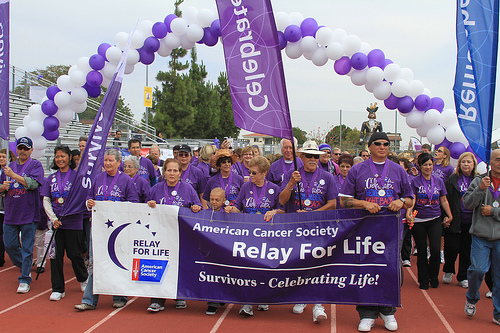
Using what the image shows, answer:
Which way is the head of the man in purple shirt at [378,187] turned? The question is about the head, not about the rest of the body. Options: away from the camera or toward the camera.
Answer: toward the camera

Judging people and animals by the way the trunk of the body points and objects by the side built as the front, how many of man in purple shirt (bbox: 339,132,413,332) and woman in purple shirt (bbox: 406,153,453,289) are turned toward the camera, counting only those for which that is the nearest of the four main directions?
2

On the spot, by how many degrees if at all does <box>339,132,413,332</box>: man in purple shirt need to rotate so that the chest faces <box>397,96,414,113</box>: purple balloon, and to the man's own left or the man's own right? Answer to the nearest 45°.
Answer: approximately 180°

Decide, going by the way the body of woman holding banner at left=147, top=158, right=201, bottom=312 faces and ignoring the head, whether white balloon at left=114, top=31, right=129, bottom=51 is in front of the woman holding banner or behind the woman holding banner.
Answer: behind

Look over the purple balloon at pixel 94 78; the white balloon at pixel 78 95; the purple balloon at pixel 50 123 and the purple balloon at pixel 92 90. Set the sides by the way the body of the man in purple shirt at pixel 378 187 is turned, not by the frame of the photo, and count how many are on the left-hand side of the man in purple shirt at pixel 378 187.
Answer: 0

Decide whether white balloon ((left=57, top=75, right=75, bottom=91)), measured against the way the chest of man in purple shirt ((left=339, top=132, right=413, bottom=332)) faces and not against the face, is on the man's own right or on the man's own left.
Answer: on the man's own right

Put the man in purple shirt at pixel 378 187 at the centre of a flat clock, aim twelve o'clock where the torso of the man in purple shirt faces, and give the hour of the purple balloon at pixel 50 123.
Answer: The purple balloon is roughly at 4 o'clock from the man in purple shirt.

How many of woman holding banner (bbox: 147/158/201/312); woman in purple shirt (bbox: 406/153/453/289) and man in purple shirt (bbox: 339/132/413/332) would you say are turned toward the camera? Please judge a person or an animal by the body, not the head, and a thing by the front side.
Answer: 3

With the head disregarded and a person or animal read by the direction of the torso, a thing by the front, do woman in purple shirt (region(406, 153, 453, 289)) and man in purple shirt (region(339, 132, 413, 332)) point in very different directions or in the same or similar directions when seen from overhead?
same or similar directions

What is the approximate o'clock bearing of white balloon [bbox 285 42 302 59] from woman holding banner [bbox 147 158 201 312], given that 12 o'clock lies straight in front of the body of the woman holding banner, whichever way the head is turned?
The white balloon is roughly at 7 o'clock from the woman holding banner.

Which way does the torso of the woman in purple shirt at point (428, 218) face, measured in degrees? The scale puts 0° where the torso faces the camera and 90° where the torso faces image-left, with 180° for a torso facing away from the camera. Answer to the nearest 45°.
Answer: approximately 0°

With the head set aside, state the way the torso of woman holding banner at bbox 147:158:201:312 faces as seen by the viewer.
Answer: toward the camera

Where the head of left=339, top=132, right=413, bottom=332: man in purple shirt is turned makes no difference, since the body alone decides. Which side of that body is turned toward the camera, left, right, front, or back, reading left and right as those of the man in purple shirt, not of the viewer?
front

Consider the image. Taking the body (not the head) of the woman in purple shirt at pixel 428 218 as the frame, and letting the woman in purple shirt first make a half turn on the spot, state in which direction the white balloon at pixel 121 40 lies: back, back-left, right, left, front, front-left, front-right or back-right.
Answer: left

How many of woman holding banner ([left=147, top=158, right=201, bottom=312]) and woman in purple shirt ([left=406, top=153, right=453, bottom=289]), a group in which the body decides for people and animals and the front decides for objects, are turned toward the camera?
2

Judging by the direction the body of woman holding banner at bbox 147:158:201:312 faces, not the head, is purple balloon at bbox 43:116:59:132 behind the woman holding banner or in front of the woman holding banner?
behind

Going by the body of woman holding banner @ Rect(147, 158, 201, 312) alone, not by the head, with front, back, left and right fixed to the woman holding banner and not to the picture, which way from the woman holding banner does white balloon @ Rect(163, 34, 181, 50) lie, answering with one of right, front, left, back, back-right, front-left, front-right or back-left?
back

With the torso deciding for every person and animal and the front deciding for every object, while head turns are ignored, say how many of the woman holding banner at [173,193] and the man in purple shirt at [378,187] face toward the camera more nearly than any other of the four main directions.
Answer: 2

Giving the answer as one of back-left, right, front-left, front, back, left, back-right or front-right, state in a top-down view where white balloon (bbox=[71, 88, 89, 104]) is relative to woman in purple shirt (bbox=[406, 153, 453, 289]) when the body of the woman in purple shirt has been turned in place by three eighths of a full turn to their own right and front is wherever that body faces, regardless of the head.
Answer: front-left

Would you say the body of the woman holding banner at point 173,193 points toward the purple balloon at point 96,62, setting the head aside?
no
